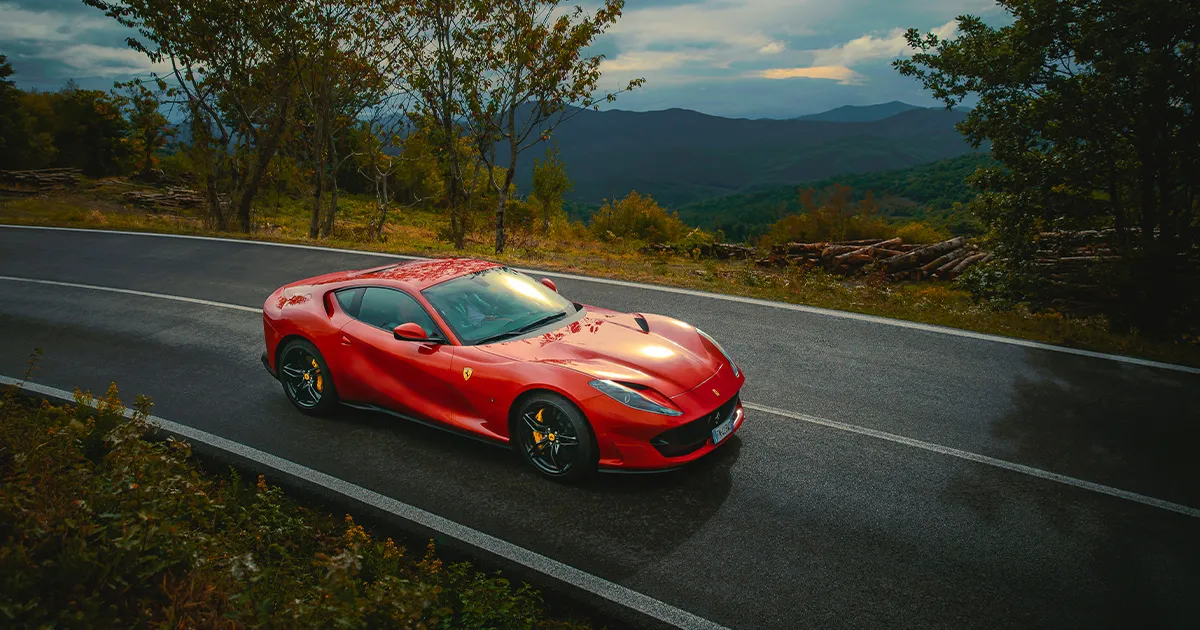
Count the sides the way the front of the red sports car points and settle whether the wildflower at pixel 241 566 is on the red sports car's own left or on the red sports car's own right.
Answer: on the red sports car's own right

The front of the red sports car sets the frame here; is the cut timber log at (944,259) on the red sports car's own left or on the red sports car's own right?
on the red sports car's own left

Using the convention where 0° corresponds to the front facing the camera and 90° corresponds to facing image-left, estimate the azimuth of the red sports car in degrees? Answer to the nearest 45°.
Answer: approximately 315°

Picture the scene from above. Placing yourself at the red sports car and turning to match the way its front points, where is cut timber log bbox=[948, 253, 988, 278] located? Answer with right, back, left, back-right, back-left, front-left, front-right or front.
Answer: left

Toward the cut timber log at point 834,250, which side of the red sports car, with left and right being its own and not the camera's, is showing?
left

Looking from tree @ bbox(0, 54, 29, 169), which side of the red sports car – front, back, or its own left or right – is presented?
back

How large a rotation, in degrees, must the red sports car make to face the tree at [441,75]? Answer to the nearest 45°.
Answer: approximately 135° to its left
